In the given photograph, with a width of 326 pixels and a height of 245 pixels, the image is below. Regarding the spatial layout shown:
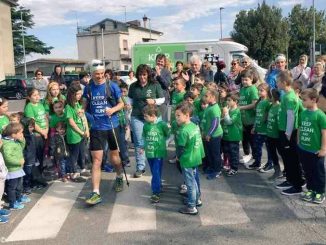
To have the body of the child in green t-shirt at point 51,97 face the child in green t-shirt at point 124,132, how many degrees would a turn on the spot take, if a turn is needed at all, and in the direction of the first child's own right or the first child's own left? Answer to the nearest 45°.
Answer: approximately 45° to the first child's own left

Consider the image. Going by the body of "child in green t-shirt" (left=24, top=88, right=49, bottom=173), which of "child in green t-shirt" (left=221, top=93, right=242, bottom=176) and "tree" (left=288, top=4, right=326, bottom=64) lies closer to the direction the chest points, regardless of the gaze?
the child in green t-shirt

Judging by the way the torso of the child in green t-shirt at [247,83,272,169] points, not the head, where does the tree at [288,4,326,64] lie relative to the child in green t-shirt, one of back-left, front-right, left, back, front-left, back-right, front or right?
back-right

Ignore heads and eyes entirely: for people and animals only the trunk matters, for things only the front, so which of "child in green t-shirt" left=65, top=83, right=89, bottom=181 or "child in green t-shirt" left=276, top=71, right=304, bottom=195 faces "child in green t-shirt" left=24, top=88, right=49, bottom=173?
"child in green t-shirt" left=276, top=71, right=304, bottom=195

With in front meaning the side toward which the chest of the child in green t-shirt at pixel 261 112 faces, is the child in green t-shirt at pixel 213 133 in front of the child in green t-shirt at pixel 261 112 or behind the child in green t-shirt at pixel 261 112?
in front

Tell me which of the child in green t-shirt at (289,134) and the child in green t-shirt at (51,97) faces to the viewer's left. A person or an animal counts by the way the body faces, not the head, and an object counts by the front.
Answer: the child in green t-shirt at (289,134)

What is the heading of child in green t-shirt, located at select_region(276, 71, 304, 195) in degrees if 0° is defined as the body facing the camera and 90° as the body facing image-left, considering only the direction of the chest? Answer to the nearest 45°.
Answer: approximately 90°

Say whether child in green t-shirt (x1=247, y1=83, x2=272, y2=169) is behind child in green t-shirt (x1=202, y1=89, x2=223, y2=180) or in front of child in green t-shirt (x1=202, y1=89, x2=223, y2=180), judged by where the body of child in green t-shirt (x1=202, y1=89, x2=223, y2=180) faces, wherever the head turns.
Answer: behind

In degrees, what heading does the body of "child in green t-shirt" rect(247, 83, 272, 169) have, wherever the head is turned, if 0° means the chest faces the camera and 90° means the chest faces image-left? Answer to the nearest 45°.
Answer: approximately 45°

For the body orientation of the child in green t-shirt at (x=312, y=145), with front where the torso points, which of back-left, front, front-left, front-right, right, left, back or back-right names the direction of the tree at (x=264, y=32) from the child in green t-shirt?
back-right

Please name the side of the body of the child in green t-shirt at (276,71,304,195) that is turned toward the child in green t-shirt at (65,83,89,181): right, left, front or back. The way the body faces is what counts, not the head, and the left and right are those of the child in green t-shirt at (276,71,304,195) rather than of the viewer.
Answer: front

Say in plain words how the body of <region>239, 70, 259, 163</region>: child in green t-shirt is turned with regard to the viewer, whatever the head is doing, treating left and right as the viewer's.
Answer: facing the viewer and to the left of the viewer

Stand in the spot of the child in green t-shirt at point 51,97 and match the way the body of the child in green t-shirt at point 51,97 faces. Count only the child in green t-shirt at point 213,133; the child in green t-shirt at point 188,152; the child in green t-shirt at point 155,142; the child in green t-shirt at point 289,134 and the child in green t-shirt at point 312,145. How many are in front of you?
5

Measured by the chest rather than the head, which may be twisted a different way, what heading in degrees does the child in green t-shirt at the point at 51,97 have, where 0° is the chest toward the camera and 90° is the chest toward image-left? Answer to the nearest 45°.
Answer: approximately 315°
